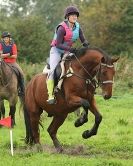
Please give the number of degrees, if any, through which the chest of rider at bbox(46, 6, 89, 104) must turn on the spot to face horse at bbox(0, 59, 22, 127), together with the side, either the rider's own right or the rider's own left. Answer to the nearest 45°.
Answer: approximately 180°

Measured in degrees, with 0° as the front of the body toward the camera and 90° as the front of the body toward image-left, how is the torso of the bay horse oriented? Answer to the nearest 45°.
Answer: approximately 315°

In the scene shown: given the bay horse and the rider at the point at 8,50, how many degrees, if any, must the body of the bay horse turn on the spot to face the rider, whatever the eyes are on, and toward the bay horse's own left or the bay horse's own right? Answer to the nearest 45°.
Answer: approximately 180°

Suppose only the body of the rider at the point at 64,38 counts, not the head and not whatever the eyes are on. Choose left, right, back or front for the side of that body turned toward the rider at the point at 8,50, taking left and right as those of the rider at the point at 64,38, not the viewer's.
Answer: back

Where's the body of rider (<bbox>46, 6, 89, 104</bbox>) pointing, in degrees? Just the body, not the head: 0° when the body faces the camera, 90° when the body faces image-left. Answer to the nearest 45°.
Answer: approximately 315°

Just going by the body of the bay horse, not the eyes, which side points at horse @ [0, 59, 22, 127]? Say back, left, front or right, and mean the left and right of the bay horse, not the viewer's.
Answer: back
